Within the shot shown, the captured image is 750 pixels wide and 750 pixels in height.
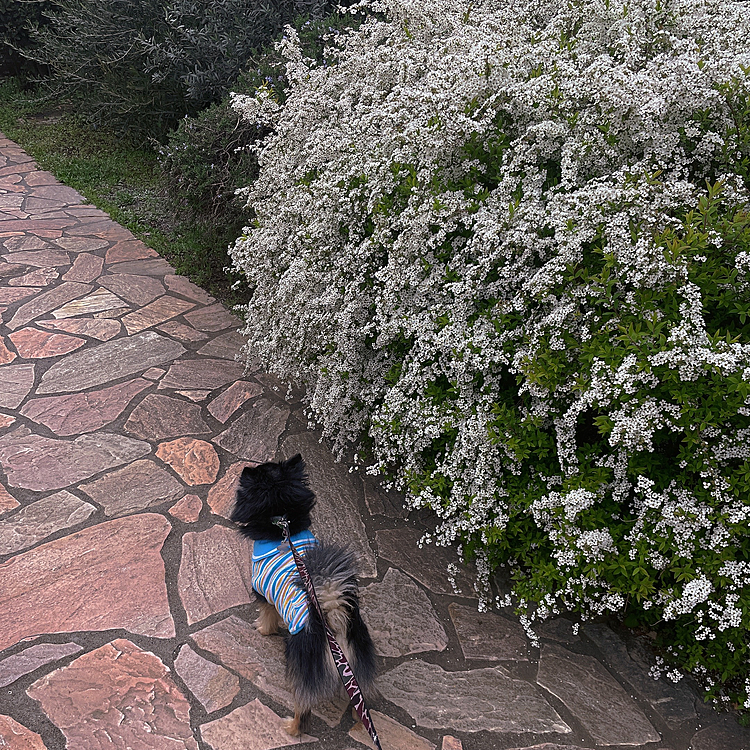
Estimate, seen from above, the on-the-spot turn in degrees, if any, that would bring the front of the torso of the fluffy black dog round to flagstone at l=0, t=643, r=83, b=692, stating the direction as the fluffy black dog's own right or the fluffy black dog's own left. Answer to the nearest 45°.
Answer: approximately 45° to the fluffy black dog's own left

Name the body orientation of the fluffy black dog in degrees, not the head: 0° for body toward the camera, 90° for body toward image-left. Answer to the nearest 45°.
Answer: approximately 135°

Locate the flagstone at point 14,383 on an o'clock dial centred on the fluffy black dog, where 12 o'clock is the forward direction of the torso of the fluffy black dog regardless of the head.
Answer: The flagstone is roughly at 12 o'clock from the fluffy black dog.

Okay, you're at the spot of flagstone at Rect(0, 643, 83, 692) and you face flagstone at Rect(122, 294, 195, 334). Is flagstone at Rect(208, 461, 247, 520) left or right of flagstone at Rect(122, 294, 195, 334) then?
right

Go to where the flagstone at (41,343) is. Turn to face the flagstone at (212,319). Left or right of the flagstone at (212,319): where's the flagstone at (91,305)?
left

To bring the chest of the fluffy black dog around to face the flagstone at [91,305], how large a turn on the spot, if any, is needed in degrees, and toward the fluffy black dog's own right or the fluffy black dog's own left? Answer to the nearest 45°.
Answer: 0° — it already faces it

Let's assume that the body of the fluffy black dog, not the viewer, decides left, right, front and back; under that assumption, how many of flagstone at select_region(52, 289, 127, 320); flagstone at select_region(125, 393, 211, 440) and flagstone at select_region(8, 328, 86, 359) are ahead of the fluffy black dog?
3

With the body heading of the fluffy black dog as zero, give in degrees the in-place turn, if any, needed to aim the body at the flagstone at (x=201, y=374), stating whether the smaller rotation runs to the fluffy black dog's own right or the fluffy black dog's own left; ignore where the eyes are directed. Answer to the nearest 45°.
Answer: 0° — it already faces it
